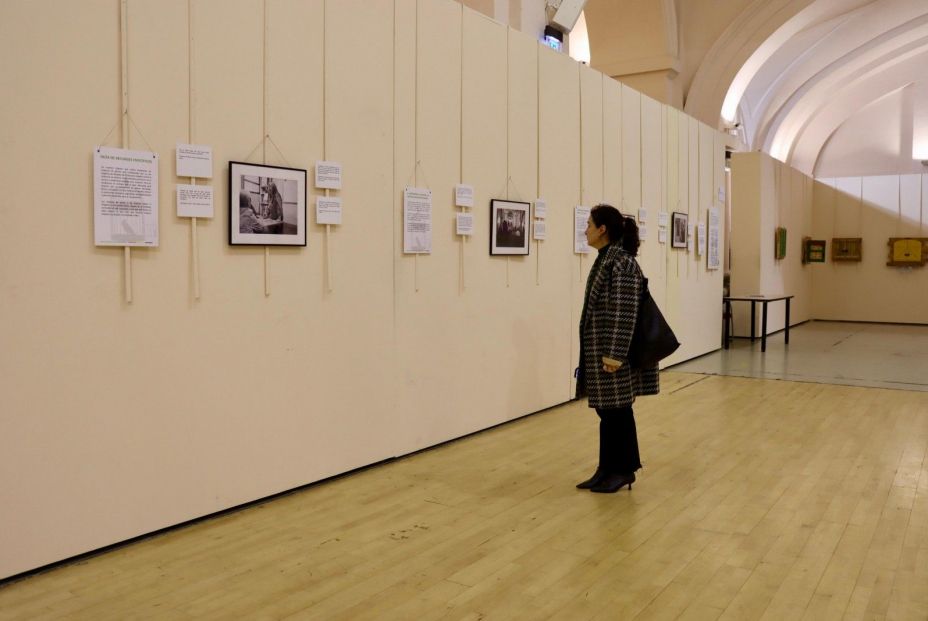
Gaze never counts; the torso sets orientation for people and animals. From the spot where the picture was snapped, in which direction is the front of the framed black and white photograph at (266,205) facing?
facing the viewer and to the right of the viewer

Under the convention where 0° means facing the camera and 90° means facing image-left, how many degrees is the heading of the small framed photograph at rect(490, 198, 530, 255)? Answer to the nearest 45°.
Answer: approximately 315°

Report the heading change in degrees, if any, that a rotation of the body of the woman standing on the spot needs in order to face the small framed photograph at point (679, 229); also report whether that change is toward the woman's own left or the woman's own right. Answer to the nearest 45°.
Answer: approximately 90° to the woman's own right

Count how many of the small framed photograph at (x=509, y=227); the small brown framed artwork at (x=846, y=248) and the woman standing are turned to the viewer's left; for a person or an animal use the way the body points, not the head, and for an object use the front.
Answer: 1

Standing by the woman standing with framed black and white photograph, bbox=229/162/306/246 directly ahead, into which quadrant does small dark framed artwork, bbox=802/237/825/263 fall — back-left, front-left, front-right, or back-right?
back-right

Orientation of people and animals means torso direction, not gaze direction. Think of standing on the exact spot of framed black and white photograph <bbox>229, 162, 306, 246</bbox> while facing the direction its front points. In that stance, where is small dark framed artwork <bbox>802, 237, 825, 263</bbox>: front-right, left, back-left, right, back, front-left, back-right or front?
left

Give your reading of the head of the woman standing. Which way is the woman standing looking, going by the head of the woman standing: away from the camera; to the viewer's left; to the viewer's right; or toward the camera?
to the viewer's left

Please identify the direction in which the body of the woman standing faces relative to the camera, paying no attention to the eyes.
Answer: to the viewer's left

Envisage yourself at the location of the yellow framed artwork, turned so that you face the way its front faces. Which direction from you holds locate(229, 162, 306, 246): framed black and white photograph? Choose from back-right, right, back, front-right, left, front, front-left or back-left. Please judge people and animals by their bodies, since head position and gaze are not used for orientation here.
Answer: front

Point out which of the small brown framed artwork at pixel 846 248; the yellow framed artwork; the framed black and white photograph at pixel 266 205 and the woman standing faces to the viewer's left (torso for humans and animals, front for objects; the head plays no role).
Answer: the woman standing

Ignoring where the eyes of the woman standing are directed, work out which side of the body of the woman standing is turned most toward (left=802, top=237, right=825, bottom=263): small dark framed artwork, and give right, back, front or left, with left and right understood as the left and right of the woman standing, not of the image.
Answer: right

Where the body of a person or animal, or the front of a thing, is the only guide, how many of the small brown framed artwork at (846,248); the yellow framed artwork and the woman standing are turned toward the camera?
2

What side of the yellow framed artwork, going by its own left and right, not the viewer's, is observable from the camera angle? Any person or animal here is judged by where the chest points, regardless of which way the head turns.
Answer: front

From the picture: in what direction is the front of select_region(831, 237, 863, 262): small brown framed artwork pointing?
toward the camera

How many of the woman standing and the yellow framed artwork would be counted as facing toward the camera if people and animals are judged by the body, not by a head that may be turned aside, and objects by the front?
1
